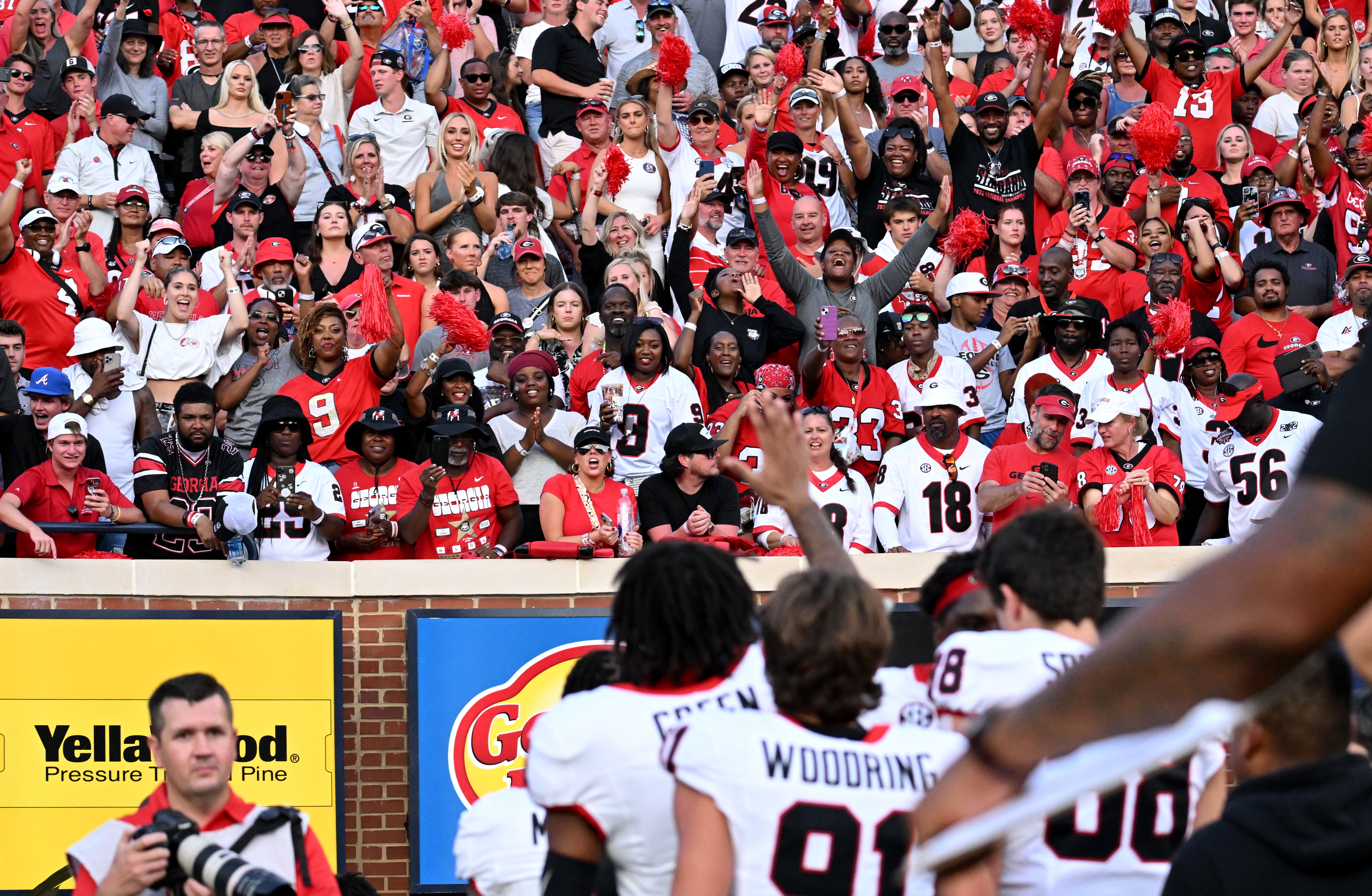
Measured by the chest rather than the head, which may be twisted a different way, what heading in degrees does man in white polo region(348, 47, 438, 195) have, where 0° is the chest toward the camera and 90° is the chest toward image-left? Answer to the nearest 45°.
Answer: approximately 0°

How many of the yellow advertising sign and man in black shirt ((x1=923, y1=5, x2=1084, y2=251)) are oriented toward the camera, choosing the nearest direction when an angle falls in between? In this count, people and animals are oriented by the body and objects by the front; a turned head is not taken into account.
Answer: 2

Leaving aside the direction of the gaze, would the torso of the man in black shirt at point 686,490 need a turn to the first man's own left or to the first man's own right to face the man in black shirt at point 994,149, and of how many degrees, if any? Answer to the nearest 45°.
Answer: approximately 180°

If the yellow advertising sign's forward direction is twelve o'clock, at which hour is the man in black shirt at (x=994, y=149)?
The man in black shirt is roughly at 8 o'clock from the yellow advertising sign.

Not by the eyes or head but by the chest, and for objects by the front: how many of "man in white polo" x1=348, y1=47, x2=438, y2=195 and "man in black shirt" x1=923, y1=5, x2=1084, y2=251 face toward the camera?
2

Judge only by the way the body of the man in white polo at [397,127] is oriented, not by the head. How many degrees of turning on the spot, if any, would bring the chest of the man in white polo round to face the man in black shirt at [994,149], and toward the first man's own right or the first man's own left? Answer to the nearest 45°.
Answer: approximately 90° to the first man's own left
